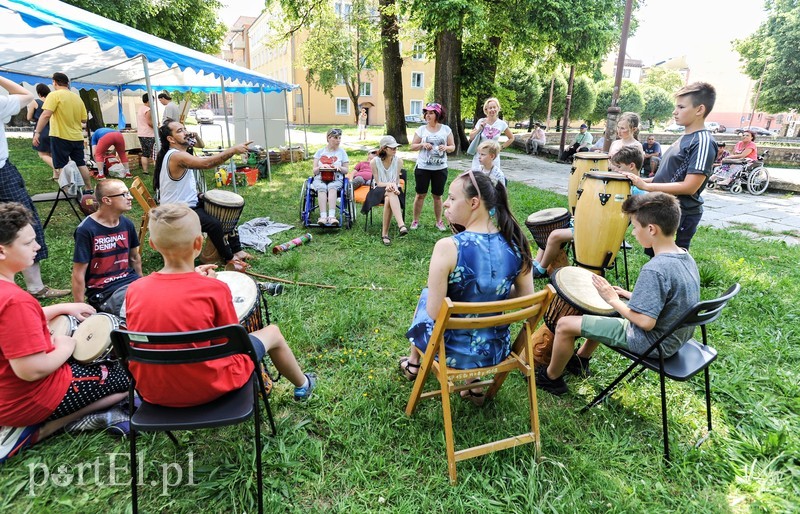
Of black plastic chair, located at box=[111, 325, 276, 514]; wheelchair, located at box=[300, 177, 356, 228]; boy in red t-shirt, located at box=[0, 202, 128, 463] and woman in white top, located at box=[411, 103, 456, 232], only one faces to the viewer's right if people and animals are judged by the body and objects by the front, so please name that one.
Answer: the boy in red t-shirt

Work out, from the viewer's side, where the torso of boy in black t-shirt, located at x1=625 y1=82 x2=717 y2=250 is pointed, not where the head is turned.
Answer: to the viewer's left

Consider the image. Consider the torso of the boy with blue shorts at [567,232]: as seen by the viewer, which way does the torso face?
to the viewer's left

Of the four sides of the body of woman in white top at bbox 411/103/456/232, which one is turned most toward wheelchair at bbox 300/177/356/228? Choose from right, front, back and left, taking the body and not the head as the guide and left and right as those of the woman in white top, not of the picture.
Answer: right

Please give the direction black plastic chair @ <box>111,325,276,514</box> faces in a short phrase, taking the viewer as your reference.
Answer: facing away from the viewer

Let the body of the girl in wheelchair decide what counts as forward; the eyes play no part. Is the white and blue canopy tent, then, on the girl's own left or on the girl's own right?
on the girl's own right

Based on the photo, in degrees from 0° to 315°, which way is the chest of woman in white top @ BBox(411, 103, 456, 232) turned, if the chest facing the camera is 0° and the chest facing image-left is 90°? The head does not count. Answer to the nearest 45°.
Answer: approximately 0°

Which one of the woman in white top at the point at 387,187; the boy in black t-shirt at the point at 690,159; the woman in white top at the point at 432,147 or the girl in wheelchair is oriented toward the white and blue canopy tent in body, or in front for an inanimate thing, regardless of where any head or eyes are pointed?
the boy in black t-shirt

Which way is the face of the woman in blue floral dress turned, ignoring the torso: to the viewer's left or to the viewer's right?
to the viewer's left

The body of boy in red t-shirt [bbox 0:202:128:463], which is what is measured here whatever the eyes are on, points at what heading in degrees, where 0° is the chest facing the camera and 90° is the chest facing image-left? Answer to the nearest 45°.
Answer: approximately 270°

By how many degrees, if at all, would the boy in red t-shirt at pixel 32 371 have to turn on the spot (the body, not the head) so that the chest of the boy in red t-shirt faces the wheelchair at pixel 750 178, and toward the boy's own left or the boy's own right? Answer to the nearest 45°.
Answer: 0° — they already face it
